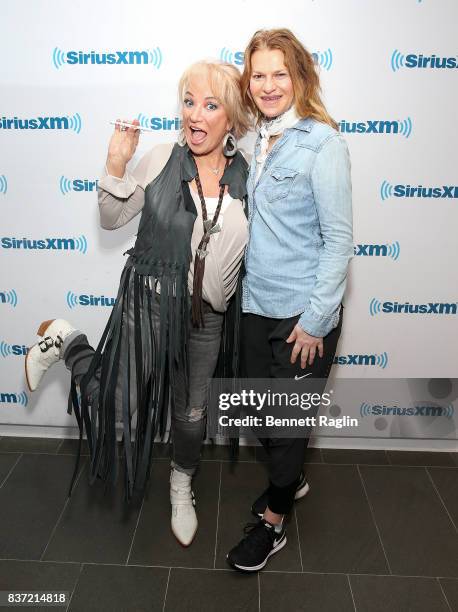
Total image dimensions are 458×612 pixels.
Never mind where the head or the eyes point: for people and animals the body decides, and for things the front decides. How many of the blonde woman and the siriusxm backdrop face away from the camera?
0

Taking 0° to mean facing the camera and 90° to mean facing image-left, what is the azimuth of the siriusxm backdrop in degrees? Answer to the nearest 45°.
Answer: approximately 0°

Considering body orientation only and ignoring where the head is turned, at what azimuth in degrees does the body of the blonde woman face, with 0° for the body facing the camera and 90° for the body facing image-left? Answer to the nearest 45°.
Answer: approximately 315°

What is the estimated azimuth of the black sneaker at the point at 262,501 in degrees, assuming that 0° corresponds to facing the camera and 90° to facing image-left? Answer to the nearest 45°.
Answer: approximately 45°
